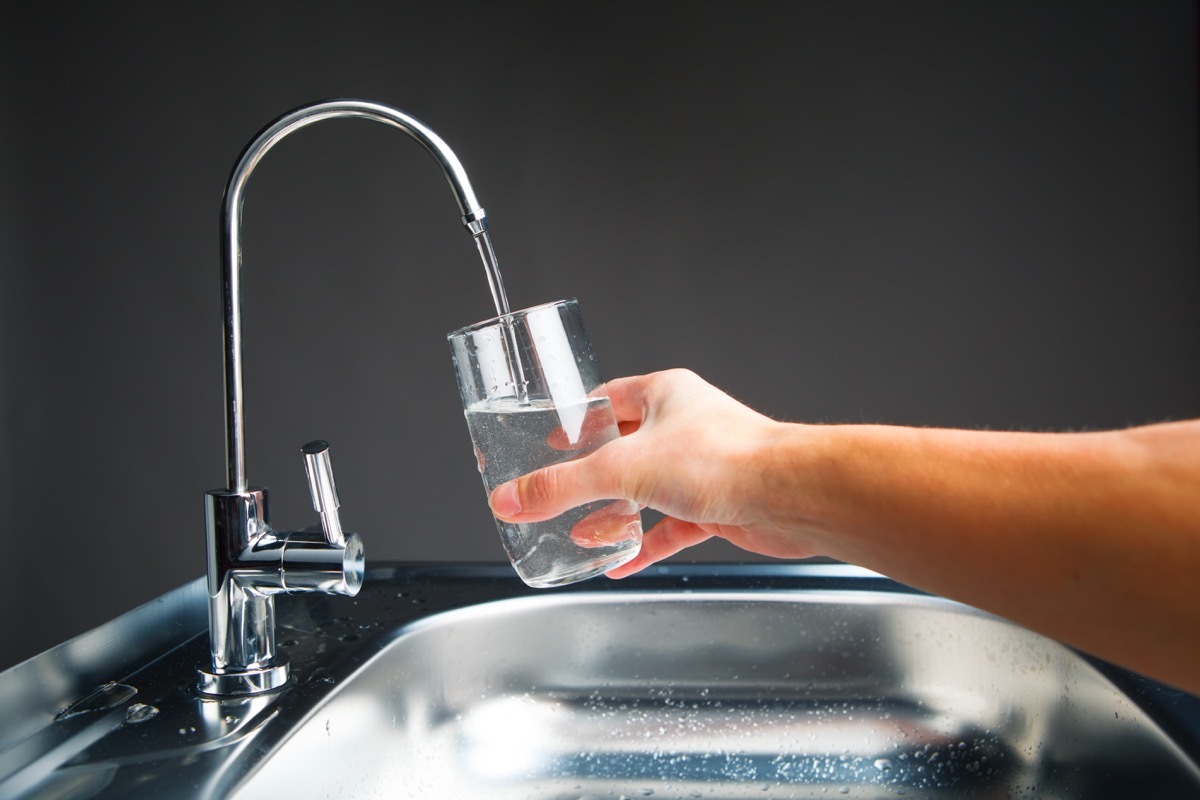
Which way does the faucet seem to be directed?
to the viewer's right
